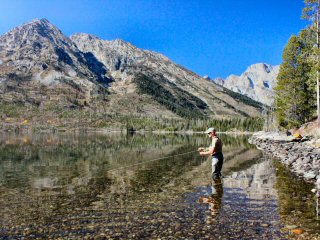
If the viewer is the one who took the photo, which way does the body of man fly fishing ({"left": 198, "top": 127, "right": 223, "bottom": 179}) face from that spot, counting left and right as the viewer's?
facing to the left of the viewer
